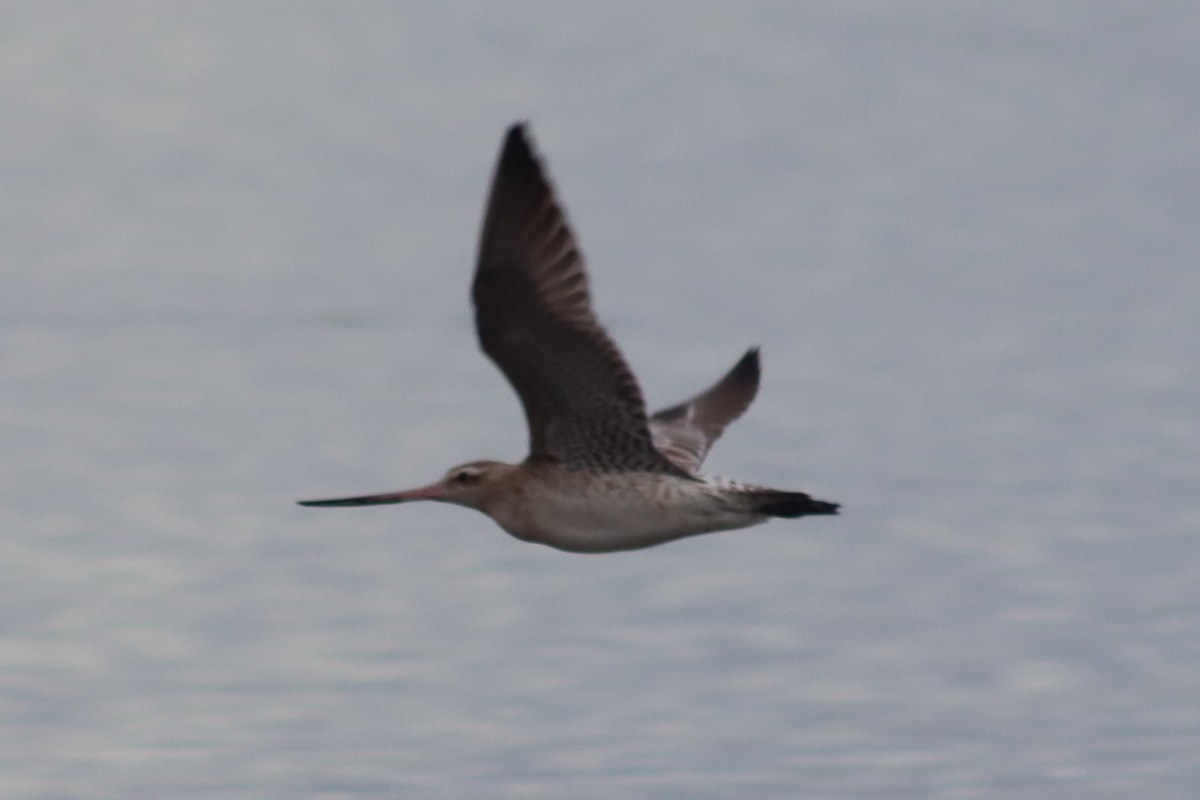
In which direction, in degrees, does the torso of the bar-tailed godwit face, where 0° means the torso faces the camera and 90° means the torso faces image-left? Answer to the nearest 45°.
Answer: approximately 90°
